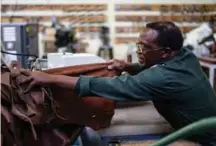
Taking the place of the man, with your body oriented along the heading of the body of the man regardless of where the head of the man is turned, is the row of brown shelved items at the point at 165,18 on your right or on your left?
on your right

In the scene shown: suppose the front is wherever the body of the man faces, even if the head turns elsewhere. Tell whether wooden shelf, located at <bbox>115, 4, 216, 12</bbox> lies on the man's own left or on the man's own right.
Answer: on the man's own right

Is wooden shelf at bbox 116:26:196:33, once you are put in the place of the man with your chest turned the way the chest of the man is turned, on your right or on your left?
on your right

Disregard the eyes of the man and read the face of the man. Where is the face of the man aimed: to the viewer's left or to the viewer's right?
to the viewer's left

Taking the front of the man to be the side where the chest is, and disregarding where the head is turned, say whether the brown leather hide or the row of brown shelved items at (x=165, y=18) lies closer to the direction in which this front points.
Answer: the brown leather hide

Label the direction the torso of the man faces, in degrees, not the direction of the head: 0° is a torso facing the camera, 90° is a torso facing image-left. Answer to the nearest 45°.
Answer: approximately 90°

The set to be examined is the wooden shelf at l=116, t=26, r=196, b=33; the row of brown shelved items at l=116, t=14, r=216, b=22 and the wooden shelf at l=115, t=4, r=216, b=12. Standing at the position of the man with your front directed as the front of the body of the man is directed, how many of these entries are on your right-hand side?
3

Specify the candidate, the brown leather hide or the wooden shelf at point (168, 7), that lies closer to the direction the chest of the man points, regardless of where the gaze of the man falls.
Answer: the brown leather hide

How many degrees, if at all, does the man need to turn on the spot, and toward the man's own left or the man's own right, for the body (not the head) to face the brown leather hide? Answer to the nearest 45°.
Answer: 0° — they already face it
